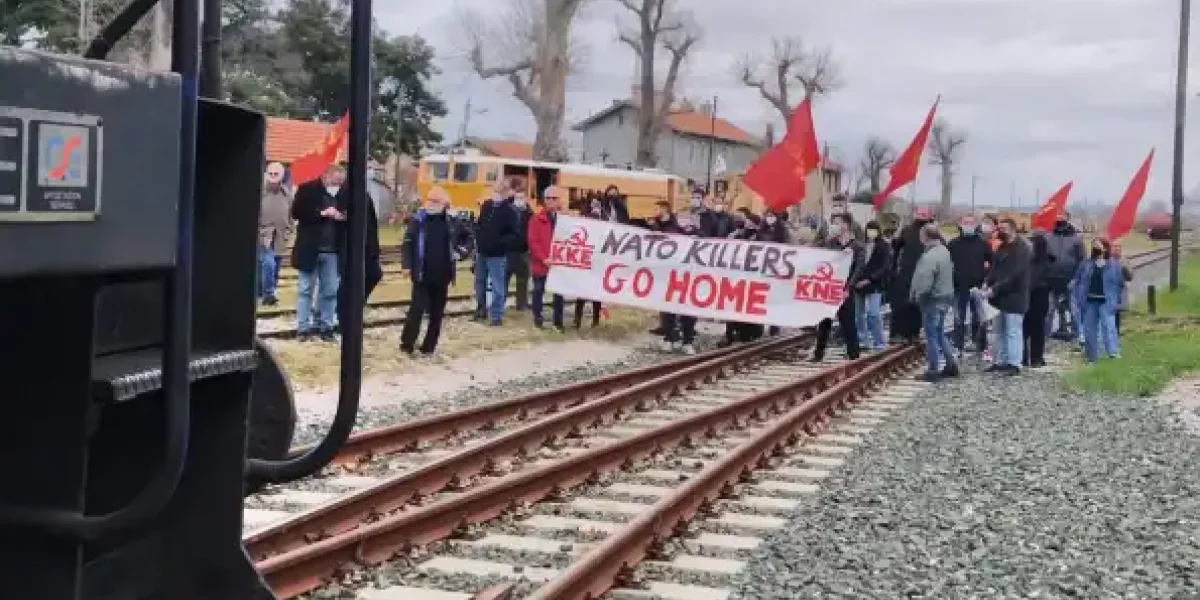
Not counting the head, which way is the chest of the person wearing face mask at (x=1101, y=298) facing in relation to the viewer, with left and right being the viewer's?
facing the viewer

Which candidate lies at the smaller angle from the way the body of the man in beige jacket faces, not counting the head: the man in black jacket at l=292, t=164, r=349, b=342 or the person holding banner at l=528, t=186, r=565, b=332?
the man in black jacket

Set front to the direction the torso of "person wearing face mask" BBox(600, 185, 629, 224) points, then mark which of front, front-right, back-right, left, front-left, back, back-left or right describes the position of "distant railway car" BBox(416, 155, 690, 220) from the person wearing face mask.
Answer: back

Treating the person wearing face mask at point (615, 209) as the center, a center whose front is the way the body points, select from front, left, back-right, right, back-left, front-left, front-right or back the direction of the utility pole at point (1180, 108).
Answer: back-left

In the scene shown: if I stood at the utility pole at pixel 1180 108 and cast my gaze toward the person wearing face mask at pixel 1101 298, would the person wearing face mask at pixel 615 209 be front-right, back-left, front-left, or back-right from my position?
front-right

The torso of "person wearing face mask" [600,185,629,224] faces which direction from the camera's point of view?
toward the camera

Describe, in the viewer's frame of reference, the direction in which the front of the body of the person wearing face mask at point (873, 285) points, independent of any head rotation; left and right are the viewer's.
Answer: facing the viewer and to the left of the viewer

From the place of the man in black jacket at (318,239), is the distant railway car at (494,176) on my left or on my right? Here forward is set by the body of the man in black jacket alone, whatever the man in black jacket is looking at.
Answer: on my left

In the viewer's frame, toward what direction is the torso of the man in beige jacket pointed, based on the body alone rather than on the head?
toward the camera

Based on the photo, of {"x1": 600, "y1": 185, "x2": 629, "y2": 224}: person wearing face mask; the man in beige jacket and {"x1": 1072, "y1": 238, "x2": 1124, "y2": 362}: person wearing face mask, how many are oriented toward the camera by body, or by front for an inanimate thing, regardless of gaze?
3

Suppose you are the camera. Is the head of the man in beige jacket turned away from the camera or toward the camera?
toward the camera

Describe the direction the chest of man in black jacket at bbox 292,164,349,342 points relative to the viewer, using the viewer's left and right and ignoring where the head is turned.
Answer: facing the viewer and to the right of the viewer

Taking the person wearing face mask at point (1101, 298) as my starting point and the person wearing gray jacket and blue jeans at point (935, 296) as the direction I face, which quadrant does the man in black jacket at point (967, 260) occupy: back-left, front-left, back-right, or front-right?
front-right

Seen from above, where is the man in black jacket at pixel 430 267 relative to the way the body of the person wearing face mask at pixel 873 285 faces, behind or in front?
in front

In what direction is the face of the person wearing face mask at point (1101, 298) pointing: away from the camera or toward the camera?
toward the camera

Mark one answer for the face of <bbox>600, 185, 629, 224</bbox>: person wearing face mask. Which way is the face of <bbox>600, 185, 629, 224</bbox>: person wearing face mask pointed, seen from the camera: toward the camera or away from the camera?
toward the camera

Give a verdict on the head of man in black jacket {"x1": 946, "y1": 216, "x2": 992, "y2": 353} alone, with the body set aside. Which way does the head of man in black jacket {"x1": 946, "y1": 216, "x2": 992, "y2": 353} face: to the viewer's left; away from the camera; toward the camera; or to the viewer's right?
toward the camera
